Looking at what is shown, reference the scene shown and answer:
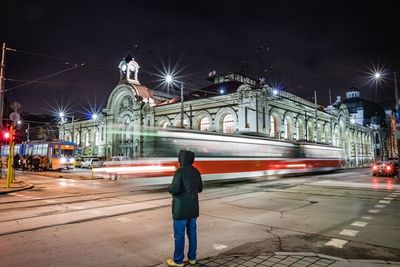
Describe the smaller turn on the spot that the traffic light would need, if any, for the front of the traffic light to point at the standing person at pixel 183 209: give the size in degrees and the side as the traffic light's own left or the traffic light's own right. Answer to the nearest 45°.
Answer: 0° — it already faces them

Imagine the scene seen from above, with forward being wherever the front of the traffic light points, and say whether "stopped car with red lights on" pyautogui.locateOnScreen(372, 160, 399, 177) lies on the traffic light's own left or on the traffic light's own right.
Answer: on the traffic light's own left

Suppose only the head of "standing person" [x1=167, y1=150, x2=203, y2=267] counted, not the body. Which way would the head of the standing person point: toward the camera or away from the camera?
away from the camera

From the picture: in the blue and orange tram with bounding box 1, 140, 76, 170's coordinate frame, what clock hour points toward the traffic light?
The traffic light is roughly at 2 o'clock from the blue and orange tram.

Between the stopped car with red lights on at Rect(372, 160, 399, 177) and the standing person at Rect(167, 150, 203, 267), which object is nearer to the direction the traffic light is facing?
the standing person
